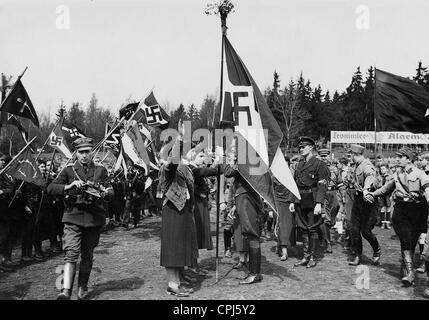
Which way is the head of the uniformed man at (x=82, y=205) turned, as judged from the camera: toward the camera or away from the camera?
toward the camera

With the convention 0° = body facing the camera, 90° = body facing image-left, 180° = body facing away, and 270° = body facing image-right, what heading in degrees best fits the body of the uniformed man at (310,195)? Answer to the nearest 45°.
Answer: approximately 45°

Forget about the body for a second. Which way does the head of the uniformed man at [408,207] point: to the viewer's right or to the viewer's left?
to the viewer's left

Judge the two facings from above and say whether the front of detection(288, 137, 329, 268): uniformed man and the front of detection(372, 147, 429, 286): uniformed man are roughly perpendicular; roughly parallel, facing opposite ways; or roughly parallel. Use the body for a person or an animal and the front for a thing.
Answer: roughly parallel

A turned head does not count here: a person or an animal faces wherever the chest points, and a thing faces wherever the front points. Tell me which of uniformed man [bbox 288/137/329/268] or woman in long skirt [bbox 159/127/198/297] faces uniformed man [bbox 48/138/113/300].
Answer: uniformed man [bbox 288/137/329/268]

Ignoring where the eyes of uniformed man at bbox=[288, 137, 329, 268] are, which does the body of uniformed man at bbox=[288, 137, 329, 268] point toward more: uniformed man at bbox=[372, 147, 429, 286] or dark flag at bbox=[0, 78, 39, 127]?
the dark flag

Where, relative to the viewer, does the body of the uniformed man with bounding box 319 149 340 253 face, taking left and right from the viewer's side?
facing to the left of the viewer

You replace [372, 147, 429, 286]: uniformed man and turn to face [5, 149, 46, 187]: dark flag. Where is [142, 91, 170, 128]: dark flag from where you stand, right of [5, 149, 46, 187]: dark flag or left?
right
